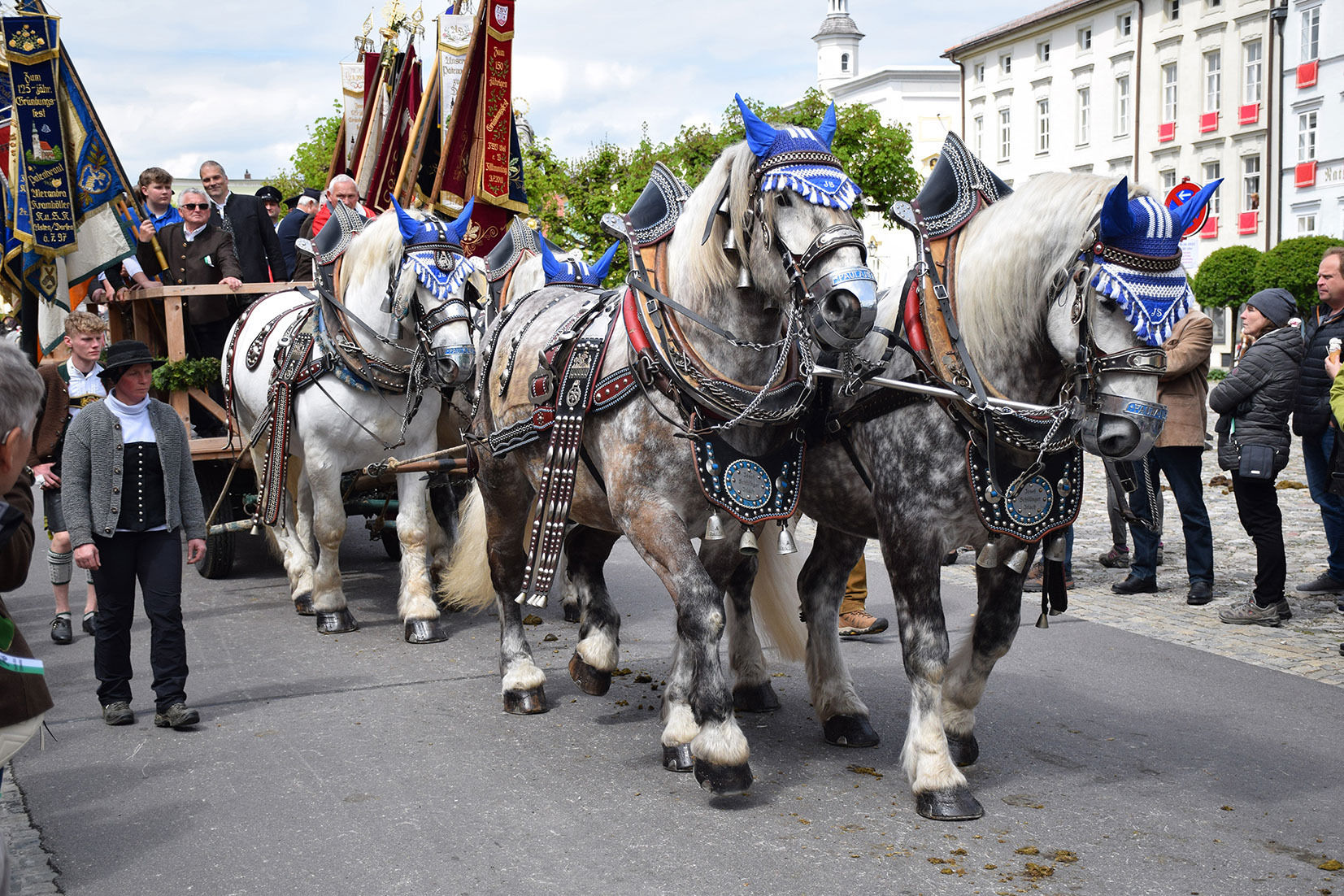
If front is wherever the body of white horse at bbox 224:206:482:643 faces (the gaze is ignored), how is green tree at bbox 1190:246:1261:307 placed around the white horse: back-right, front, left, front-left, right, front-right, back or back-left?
left

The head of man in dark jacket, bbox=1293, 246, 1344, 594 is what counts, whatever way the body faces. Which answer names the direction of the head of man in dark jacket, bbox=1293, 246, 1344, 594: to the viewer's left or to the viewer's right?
to the viewer's left

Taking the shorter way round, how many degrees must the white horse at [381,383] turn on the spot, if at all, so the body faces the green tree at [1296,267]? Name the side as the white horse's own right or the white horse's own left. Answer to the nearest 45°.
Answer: approximately 90° to the white horse's own left

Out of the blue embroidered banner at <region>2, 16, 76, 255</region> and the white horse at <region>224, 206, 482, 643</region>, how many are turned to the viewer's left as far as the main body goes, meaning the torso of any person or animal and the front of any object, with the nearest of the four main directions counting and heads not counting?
0

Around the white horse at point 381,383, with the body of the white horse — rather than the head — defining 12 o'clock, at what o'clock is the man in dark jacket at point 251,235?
The man in dark jacket is roughly at 7 o'clock from the white horse.

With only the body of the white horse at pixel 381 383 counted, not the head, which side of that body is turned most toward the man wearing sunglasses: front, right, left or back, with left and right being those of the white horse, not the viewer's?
back

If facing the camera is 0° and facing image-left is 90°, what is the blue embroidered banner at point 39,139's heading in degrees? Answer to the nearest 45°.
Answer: approximately 0°

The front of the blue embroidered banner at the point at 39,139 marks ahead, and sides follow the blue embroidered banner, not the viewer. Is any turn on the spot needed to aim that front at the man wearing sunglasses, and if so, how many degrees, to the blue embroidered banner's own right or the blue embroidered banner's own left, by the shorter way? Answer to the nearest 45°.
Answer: approximately 135° to the blue embroidered banner's own left

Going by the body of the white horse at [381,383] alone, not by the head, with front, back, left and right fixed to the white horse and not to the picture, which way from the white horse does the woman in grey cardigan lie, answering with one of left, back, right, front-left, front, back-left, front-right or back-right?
right

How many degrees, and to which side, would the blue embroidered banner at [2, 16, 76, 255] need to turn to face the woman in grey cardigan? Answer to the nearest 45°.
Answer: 0° — it already faces them

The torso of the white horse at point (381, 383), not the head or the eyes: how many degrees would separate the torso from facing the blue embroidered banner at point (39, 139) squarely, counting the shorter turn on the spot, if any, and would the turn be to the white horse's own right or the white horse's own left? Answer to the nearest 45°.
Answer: approximately 180°

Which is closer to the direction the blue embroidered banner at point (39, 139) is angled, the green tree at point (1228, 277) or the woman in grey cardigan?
the woman in grey cardigan

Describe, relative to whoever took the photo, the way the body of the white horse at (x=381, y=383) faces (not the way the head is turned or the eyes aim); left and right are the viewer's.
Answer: facing the viewer and to the right of the viewer
